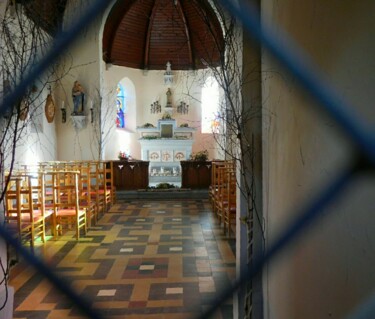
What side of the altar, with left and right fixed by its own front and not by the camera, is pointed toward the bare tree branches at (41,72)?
front

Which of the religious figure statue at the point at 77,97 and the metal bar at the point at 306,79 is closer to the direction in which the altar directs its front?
the metal bar

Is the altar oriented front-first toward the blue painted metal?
yes

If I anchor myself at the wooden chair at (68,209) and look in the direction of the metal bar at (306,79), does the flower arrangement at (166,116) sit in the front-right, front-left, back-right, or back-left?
back-left

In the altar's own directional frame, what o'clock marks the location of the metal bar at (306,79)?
The metal bar is roughly at 12 o'clock from the altar.

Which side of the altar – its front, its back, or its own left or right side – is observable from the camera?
front

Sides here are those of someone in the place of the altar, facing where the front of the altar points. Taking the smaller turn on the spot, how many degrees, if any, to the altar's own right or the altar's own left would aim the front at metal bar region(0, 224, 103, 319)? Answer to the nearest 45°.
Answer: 0° — it already faces it

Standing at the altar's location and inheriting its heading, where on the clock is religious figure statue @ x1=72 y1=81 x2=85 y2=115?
The religious figure statue is roughly at 2 o'clock from the altar.

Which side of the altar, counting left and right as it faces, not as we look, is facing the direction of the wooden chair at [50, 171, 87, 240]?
front

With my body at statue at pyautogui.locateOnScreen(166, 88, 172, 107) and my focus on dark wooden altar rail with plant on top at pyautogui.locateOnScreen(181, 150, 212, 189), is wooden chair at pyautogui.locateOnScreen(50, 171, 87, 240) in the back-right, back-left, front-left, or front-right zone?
front-right
